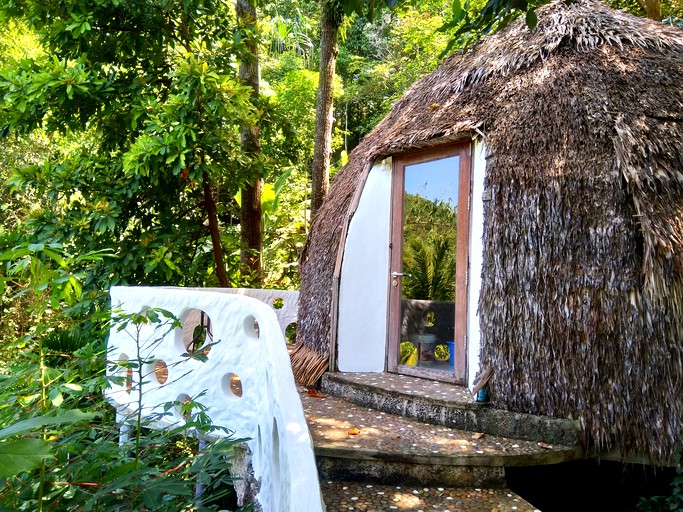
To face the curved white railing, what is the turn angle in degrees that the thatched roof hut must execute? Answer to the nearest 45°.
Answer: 0° — it already faces it

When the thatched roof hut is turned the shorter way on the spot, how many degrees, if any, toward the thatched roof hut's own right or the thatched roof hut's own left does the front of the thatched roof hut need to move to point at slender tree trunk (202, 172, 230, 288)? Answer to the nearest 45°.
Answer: approximately 90° to the thatched roof hut's own right

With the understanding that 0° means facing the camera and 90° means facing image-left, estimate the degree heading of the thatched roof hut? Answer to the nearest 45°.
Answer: approximately 45°
